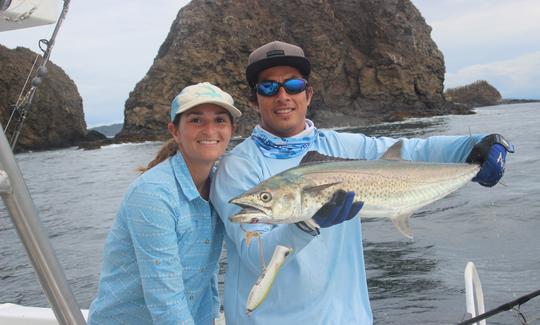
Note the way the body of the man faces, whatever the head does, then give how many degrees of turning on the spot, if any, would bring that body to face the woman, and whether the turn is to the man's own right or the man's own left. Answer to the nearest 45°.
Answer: approximately 45° to the man's own right

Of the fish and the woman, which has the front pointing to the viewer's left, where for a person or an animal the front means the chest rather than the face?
the fish

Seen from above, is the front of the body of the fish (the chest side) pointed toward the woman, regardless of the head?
yes

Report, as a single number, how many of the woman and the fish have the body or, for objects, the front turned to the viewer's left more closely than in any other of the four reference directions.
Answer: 1

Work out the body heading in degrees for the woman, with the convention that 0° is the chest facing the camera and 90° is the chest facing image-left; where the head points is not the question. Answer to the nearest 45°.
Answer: approximately 315°

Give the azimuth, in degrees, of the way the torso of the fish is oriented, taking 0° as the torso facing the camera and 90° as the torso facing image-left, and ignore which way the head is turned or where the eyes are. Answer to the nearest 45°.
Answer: approximately 90°

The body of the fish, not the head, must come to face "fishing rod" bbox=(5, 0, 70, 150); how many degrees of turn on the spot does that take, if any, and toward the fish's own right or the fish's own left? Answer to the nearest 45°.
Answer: approximately 45° to the fish's own right
